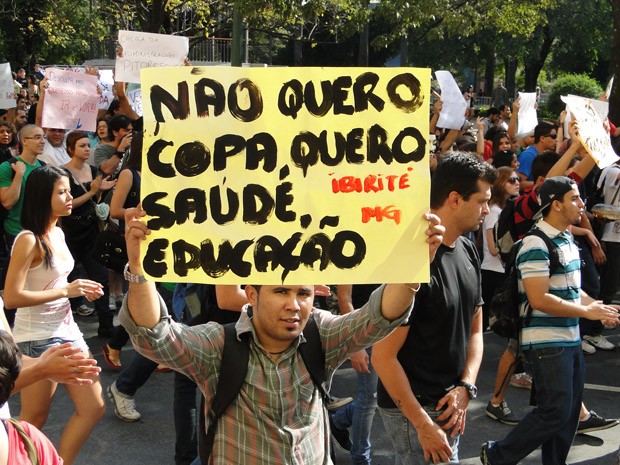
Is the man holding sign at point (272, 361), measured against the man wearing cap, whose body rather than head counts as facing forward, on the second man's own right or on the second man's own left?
on the second man's own right

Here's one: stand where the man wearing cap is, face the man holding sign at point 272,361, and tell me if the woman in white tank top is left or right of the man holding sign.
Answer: right

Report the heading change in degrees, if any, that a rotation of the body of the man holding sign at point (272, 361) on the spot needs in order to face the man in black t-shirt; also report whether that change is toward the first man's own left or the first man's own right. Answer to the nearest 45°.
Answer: approximately 135° to the first man's own left

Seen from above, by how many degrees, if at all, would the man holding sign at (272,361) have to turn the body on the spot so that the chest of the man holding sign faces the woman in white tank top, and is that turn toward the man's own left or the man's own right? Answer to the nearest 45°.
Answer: approximately 135° to the man's own right

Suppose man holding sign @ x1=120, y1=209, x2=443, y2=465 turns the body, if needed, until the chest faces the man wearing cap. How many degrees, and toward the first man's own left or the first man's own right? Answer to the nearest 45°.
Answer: approximately 135° to the first man's own left
